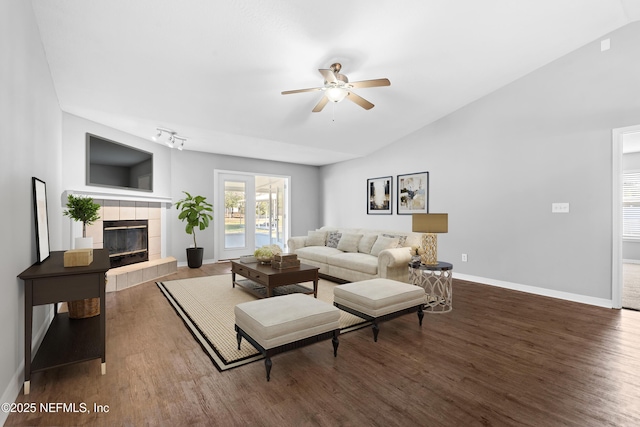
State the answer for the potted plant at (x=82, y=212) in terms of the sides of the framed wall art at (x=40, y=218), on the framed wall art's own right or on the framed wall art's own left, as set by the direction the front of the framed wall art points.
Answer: on the framed wall art's own left

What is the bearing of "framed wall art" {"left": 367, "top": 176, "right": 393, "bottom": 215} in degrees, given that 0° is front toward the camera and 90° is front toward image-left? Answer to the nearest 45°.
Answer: approximately 45°

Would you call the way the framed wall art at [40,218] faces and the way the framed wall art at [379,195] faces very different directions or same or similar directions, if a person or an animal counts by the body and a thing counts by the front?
very different directions

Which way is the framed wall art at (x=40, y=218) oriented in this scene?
to the viewer's right

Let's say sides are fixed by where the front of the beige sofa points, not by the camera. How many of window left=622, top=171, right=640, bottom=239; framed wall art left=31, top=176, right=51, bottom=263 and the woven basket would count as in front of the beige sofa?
2

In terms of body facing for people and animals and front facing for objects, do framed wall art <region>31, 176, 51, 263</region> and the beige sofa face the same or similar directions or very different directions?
very different directions

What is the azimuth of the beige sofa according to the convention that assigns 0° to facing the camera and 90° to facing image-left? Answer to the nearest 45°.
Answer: approximately 45°
